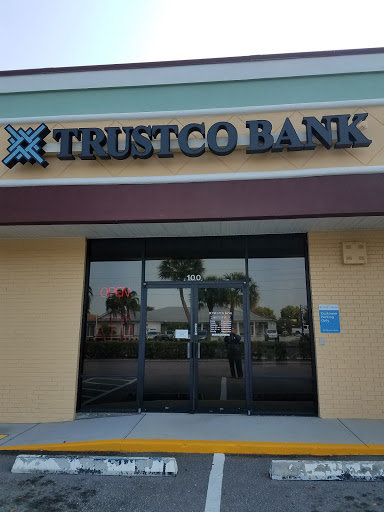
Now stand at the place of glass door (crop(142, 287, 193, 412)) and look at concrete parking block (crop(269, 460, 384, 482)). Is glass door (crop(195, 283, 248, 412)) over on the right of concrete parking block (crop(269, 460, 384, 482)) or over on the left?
left

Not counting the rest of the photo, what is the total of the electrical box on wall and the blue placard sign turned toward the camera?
2

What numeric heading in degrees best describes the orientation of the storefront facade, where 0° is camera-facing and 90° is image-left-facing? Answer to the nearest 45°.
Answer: approximately 0°

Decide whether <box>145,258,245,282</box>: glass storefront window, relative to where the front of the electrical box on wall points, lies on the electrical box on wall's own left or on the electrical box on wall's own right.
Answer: on the electrical box on wall's own right

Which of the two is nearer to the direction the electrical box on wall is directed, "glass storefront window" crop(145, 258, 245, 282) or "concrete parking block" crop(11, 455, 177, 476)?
the concrete parking block

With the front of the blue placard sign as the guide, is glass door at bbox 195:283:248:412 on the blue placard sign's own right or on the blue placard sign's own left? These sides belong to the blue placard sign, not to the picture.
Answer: on the blue placard sign's own right

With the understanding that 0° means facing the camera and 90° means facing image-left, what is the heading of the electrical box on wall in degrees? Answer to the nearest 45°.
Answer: approximately 0°
